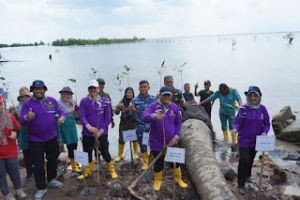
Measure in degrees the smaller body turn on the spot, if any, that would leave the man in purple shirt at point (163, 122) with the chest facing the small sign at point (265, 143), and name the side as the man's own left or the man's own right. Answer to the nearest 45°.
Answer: approximately 90° to the man's own left

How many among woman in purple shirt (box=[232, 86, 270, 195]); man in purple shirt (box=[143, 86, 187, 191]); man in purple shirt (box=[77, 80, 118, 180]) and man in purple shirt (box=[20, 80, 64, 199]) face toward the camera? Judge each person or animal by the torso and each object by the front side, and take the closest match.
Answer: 4

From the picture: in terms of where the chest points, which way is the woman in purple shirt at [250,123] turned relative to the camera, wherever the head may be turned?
toward the camera

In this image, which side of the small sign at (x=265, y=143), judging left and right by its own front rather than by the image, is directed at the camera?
front

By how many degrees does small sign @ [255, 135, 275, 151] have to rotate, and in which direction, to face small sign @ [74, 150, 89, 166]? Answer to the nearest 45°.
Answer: approximately 90° to its right

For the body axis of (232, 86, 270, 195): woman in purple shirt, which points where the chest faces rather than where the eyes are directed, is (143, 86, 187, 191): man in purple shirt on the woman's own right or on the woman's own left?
on the woman's own right

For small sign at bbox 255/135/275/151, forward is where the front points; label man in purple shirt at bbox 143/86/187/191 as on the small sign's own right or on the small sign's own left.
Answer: on the small sign's own right

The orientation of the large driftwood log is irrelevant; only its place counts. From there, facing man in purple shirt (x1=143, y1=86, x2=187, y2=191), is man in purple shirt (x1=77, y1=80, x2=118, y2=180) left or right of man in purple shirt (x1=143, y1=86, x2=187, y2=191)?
right

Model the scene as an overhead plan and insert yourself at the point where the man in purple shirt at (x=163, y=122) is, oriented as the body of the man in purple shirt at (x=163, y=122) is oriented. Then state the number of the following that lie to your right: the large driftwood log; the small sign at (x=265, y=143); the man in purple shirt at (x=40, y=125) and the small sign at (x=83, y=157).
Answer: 2

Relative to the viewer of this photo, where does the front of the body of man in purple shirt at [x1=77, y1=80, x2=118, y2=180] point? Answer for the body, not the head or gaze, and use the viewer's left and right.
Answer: facing the viewer

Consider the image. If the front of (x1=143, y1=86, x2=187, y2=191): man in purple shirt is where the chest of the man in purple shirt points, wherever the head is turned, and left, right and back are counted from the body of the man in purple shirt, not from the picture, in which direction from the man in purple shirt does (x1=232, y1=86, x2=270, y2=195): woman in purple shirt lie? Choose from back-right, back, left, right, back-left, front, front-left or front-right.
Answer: left
